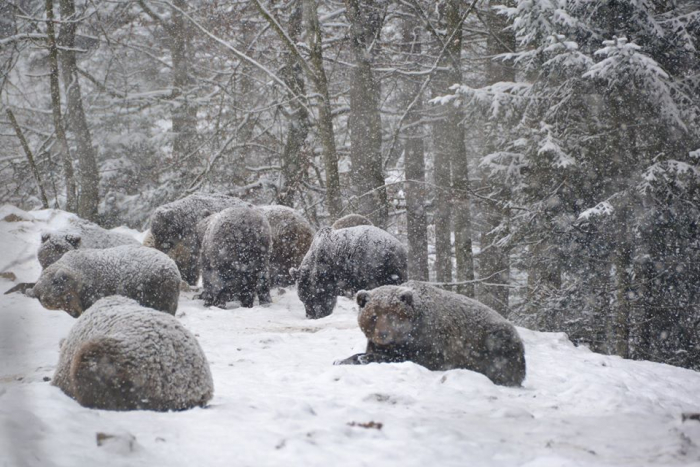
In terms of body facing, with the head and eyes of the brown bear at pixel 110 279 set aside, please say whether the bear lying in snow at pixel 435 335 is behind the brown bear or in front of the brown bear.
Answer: behind

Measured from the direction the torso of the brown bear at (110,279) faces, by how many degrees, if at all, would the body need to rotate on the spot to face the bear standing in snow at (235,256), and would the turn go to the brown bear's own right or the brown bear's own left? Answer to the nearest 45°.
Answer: approximately 135° to the brown bear's own right

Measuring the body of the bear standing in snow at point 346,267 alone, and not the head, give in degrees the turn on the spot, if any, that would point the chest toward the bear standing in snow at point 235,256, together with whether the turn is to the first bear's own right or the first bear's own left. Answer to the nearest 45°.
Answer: approximately 45° to the first bear's own right

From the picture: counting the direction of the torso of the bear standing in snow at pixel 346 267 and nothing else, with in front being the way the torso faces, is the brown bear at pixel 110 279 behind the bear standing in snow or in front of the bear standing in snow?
in front
